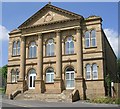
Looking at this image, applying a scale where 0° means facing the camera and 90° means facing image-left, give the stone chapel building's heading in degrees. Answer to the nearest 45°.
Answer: approximately 45°
